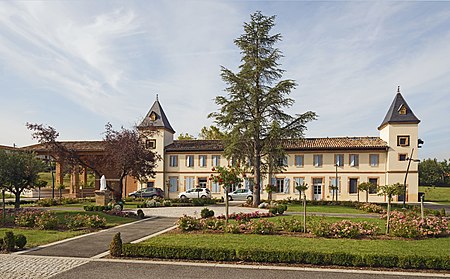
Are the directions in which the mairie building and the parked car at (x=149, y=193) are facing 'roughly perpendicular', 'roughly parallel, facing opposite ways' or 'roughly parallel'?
roughly perpendicular

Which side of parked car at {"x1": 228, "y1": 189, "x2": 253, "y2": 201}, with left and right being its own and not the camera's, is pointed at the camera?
left

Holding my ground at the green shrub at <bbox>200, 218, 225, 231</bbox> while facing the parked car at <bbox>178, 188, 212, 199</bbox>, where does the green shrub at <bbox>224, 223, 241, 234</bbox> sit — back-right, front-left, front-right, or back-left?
back-right

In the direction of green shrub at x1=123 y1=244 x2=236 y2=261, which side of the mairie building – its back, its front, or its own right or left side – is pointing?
front

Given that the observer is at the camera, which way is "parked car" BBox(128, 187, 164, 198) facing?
facing to the left of the viewer

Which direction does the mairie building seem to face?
toward the camera
